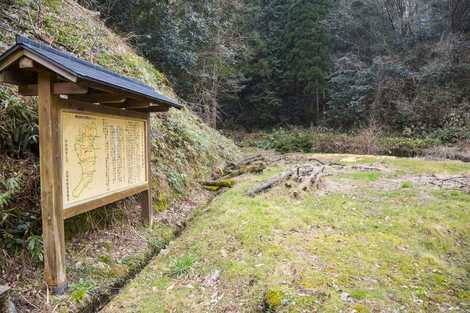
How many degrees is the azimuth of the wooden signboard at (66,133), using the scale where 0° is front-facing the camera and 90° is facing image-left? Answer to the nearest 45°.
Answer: approximately 315°

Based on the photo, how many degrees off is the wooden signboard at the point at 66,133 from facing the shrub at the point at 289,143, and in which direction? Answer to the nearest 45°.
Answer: approximately 90° to its left

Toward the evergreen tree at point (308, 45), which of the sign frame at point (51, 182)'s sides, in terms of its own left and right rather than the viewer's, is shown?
left

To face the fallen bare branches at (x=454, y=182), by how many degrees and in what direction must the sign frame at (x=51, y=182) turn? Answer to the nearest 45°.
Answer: approximately 45° to its left

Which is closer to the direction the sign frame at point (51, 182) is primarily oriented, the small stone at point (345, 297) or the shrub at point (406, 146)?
the small stone

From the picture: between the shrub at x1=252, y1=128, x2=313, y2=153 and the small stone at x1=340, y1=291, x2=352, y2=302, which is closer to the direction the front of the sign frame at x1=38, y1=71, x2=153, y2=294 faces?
the small stone

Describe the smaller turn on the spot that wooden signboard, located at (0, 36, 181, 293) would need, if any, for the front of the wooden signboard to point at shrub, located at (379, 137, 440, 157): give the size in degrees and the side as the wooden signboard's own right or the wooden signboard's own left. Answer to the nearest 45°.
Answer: approximately 90° to the wooden signboard's own left

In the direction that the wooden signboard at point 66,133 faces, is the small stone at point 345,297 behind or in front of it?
in front

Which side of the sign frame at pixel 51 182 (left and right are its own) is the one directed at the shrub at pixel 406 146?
left

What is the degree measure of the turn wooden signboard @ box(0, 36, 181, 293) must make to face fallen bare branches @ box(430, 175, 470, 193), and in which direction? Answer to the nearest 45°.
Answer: approximately 45° to its left
